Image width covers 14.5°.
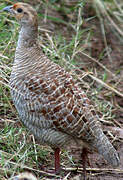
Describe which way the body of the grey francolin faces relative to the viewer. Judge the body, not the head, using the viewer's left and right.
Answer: facing to the left of the viewer
